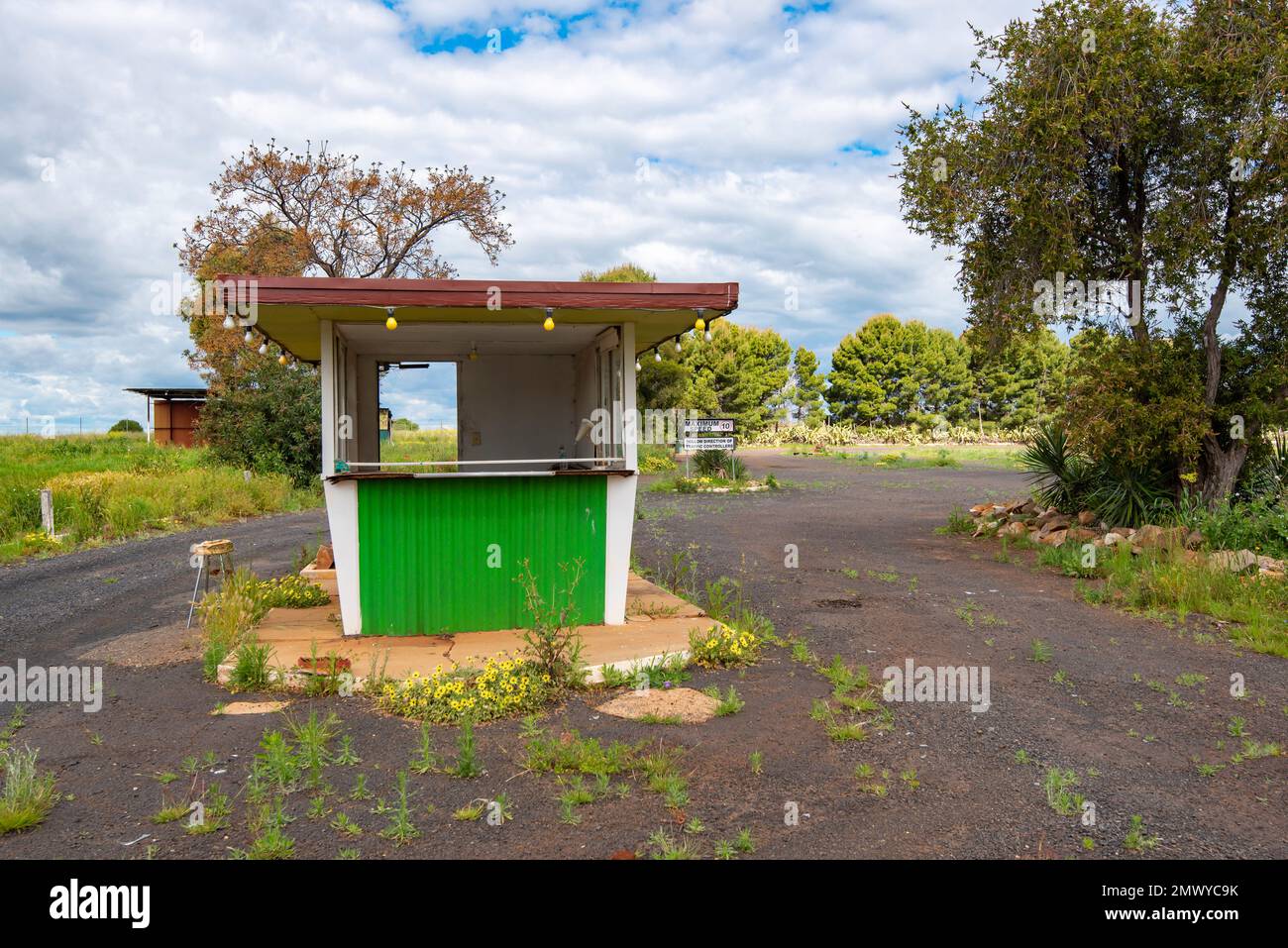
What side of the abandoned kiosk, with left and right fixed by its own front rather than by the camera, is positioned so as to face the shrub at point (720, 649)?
left

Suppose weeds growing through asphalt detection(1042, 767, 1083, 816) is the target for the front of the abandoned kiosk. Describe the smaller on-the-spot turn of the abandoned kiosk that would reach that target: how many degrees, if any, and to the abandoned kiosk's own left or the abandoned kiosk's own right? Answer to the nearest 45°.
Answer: approximately 45° to the abandoned kiosk's own left

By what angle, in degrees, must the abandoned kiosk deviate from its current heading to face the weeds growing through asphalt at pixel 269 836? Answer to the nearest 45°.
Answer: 0° — it already faces it

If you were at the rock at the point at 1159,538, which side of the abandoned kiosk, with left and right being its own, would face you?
left

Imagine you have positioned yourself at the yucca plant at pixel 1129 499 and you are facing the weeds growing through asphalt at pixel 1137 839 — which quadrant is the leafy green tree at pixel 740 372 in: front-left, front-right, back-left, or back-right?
back-right

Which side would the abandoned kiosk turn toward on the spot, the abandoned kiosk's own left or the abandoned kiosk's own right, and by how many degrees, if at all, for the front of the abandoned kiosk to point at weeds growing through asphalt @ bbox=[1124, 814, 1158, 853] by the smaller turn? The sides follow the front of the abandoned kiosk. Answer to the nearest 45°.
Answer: approximately 45° to the abandoned kiosk's own left

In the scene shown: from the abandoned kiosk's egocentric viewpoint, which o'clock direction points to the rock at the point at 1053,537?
The rock is roughly at 8 o'clock from the abandoned kiosk.

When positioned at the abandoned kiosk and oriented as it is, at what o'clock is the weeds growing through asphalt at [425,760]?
The weeds growing through asphalt is roughly at 12 o'clock from the abandoned kiosk.

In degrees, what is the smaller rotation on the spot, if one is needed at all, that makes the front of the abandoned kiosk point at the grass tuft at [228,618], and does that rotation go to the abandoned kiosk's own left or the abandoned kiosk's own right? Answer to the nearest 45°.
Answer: approximately 90° to the abandoned kiosk's own right

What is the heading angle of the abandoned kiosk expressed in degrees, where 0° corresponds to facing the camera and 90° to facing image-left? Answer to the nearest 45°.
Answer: approximately 0°

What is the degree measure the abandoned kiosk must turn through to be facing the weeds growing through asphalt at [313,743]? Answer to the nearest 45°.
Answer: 0° — it already faces it

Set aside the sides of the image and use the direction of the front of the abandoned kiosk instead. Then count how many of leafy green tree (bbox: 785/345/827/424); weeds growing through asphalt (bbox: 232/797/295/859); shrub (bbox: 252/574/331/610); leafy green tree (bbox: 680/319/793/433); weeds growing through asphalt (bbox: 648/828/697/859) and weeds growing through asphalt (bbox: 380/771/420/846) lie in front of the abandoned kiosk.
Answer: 3

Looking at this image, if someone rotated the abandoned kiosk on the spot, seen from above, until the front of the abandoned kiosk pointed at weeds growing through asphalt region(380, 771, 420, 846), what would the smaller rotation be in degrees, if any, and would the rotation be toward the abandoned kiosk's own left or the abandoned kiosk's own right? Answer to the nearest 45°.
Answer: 0° — it already faces it
